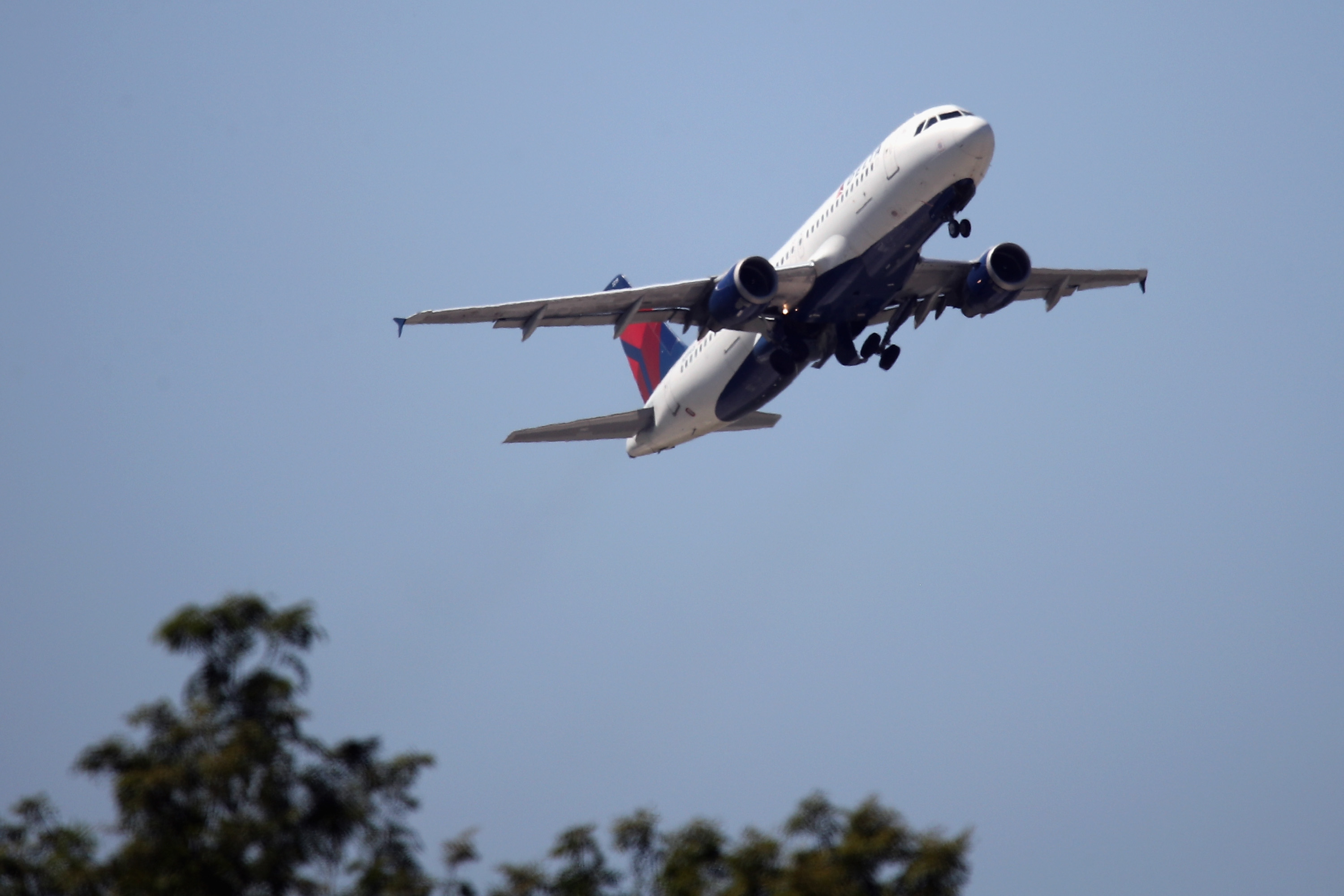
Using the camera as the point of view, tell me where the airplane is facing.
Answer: facing the viewer and to the right of the viewer

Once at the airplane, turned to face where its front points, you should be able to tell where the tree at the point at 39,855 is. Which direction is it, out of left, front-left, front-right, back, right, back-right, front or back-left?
right

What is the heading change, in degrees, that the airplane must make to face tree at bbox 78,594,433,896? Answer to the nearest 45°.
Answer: approximately 90° to its right
